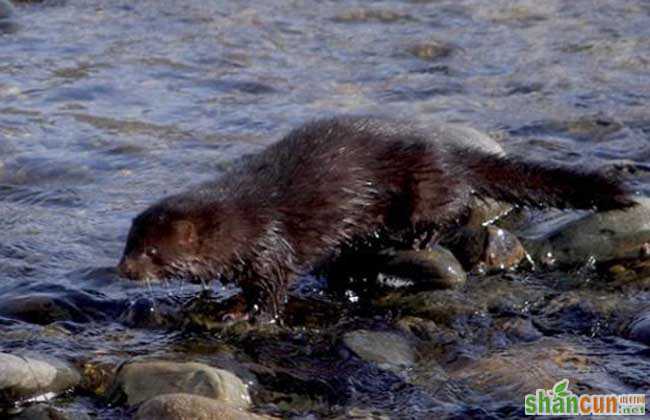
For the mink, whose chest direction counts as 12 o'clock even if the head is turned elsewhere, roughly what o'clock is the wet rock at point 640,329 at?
The wet rock is roughly at 7 o'clock from the mink.

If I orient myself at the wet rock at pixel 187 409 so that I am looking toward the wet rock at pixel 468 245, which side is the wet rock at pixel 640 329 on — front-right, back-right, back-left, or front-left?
front-right

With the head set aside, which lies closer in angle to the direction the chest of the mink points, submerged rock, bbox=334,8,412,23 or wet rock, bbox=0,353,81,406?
the wet rock

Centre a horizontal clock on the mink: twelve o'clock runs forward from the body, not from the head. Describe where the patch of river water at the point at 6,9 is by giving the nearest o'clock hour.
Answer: The patch of river water is roughly at 2 o'clock from the mink.

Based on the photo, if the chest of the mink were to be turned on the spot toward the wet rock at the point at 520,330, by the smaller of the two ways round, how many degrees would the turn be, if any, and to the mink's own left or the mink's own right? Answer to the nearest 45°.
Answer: approximately 135° to the mink's own left

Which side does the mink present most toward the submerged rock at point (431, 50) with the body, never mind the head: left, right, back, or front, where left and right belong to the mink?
right

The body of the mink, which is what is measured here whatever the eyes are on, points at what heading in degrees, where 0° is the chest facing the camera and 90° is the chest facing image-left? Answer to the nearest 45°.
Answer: approximately 90°

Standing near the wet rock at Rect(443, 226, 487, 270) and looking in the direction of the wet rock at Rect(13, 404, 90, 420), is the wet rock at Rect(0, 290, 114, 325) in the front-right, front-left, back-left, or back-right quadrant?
front-right

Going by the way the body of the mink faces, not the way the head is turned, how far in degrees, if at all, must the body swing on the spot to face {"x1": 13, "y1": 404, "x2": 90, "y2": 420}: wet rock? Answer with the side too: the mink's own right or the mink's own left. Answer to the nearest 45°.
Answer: approximately 45° to the mink's own left

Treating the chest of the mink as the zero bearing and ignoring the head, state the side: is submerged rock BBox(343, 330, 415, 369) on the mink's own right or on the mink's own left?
on the mink's own left

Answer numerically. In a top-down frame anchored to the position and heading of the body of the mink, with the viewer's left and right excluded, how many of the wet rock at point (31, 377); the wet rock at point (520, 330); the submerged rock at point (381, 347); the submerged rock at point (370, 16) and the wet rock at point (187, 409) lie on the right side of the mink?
1

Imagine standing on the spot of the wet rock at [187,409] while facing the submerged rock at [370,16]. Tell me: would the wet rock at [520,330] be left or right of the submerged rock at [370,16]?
right

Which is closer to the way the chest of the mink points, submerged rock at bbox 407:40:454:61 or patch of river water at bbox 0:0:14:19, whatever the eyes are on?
the patch of river water

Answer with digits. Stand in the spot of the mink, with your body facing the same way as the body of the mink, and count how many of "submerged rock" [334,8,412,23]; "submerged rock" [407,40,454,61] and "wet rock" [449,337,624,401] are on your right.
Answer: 2

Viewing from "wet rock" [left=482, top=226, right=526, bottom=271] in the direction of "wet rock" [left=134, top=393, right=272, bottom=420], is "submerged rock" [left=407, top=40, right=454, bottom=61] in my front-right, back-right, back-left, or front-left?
back-right

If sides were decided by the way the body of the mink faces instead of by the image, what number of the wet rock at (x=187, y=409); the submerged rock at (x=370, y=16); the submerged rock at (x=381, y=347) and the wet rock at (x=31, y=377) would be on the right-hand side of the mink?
1

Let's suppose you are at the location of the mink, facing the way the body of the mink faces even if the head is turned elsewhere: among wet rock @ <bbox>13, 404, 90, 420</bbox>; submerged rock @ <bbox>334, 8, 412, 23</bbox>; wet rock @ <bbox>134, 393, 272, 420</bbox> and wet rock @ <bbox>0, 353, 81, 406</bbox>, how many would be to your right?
1
